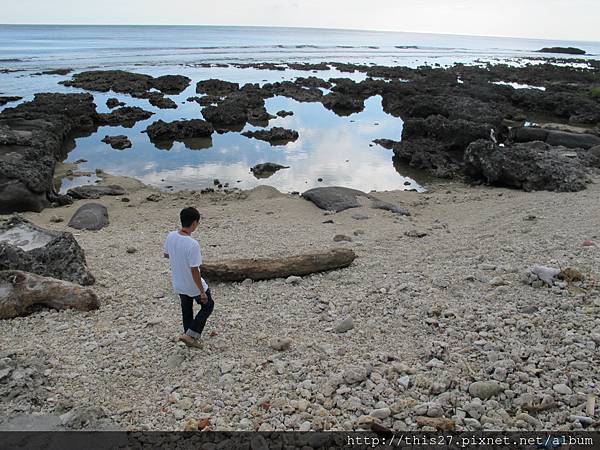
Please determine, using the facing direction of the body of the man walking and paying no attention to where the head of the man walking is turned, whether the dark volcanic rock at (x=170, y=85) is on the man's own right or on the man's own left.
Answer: on the man's own left

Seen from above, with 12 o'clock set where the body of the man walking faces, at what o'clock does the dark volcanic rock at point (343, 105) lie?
The dark volcanic rock is roughly at 11 o'clock from the man walking.

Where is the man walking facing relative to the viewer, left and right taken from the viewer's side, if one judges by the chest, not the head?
facing away from the viewer and to the right of the viewer

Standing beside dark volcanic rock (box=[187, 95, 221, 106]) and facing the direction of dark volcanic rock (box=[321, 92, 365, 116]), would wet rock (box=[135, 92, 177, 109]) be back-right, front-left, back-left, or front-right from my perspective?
back-right

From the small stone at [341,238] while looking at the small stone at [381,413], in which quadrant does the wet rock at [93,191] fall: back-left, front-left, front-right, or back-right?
back-right

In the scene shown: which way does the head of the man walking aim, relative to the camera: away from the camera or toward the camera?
away from the camera

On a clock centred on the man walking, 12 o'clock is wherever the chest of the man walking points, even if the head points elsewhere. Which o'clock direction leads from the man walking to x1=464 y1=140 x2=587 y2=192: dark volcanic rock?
The dark volcanic rock is roughly at 12 o'clock from the man walking.

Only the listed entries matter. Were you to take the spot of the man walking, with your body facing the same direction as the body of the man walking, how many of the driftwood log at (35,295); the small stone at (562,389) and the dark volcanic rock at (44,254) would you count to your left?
2

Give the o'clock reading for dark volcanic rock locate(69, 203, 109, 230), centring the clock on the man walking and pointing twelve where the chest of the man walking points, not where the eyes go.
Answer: The dark volcanic rock is roughly at 10 o'clock from the man walking.

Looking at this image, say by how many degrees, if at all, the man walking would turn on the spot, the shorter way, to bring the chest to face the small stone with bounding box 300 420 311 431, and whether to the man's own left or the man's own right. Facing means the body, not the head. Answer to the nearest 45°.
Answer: approximately 90° to the man's own right

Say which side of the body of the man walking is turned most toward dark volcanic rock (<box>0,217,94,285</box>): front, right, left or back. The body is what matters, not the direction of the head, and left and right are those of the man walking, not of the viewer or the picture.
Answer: left

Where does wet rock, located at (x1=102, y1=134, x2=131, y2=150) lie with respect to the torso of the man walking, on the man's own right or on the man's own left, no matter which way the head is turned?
on the man's own left
